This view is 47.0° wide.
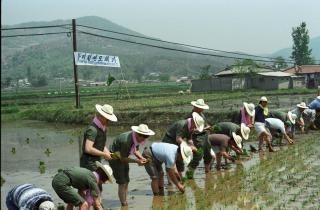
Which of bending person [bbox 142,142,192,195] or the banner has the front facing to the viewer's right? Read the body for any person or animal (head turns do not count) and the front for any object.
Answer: the bending person

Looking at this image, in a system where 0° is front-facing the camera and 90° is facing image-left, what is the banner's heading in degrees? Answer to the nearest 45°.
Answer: approximately 0°

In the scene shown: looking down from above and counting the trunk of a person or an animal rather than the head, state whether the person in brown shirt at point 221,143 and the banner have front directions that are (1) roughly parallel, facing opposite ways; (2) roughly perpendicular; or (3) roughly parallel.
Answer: roughly perpendicular

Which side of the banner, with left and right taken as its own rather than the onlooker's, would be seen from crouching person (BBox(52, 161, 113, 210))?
front

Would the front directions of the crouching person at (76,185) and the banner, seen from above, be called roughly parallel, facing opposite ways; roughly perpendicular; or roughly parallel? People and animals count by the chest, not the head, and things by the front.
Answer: roughly perpendicular

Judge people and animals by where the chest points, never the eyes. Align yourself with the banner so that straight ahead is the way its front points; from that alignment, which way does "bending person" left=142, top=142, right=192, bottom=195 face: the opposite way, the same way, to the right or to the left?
to the left

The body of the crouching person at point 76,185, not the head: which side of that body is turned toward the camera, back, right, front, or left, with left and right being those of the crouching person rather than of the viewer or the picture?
right

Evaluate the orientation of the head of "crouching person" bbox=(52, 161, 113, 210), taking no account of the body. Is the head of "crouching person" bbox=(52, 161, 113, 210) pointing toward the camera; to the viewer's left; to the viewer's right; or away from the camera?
to the viewer's right

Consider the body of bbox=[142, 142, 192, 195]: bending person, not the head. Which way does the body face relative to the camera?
to the viewer's right

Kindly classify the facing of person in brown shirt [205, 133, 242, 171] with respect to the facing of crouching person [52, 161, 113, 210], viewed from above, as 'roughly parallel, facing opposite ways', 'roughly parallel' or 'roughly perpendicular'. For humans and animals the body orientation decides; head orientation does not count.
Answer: roughly parallel

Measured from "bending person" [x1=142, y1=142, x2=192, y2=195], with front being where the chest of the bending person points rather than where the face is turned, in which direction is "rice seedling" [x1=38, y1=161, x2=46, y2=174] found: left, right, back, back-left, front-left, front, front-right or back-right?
back-left
